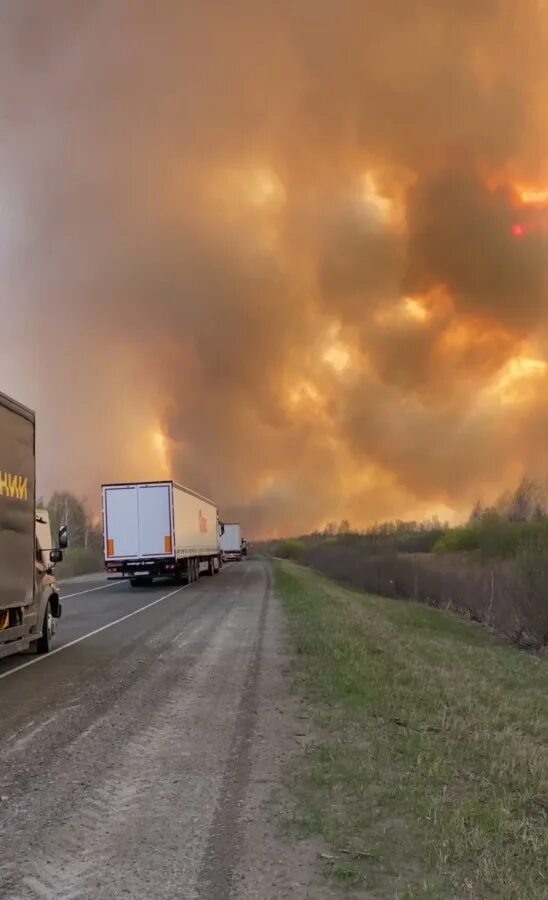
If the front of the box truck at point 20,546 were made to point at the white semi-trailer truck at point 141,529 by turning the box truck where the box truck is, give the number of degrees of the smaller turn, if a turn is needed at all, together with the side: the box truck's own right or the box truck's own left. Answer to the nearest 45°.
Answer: approximately 45° to the box truck's own left

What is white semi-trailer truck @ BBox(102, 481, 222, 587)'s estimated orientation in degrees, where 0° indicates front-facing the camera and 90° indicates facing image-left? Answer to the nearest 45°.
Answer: approximately 180°

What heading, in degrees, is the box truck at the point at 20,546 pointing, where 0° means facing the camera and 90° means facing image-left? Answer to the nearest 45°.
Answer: approximately 225°

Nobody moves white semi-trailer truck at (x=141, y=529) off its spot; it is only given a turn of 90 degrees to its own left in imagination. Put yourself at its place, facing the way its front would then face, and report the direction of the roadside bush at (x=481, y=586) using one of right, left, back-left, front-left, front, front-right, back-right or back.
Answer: back

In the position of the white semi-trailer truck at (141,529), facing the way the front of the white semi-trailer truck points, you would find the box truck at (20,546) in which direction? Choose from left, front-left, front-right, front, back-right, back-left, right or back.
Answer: back

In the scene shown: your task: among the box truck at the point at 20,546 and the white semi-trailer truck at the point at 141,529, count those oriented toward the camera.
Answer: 0
